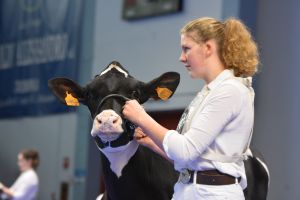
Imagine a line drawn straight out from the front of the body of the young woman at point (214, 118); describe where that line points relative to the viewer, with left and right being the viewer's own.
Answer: facing to the left of the viewer

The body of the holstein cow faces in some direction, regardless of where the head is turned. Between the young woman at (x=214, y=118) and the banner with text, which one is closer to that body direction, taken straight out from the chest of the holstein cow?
the young woman

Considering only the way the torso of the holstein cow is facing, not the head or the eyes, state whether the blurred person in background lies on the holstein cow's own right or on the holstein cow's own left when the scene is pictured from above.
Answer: on the holstein cow's own right

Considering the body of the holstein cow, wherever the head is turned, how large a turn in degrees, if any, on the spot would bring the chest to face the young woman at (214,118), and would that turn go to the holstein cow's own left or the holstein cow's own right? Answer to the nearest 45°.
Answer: approximately 45° to the holstein cow's own left

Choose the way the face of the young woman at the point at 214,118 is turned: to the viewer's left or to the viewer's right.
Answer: to the viewer's left

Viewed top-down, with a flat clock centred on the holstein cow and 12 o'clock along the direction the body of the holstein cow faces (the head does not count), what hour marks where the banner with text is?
The banner with text is roughly at 4 o'clock from the holstein cow.

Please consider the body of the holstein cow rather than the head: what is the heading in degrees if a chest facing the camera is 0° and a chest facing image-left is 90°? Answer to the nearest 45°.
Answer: approximately 45°
